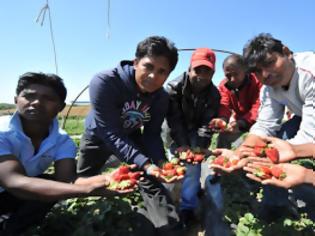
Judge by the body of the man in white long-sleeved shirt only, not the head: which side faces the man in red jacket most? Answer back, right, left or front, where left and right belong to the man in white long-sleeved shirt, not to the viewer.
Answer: right

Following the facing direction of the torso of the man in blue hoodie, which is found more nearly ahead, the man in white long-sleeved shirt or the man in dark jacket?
the man in white long-sleeved shirt

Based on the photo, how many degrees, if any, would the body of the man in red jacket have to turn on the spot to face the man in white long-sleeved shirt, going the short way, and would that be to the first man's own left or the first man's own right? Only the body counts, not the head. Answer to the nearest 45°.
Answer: approximately 45° to the first man's own left

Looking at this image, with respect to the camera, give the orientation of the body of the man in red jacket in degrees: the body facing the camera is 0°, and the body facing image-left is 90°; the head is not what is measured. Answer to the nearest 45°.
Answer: approximately 45°

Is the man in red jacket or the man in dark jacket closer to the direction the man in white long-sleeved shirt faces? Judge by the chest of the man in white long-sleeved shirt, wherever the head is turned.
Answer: the man in dark jacket

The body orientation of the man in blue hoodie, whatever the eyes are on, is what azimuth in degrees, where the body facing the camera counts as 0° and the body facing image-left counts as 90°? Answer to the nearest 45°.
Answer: approximately 315°

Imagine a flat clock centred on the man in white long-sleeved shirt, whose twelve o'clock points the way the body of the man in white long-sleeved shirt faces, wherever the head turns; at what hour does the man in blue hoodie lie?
The man in blue hoodie is roughly at 1 o'clock from the man in white long-sleeved shirt.

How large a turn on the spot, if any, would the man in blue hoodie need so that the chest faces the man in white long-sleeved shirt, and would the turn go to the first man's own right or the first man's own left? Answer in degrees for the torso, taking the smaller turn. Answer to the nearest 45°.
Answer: approximately 45° to the first man's own left
